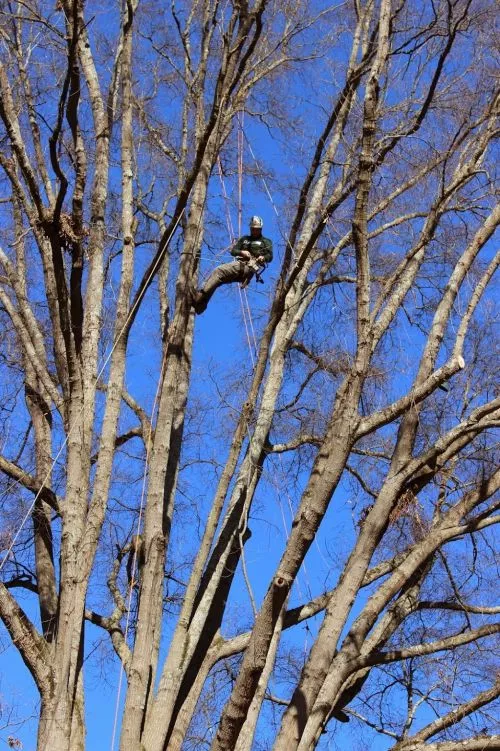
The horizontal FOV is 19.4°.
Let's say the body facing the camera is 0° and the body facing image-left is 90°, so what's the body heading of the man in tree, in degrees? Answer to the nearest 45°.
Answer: approximately 45°
